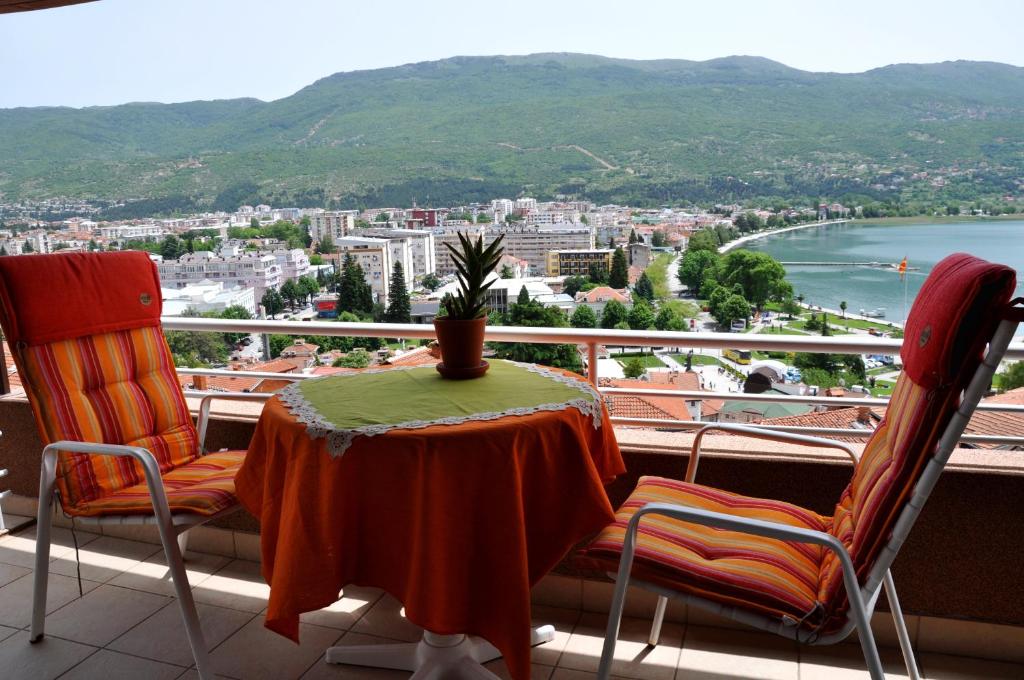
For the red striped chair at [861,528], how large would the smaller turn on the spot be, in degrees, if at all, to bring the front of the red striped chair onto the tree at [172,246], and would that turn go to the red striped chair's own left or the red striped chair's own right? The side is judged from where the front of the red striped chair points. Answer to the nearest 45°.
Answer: approximately 45° to the red striped chair's own right

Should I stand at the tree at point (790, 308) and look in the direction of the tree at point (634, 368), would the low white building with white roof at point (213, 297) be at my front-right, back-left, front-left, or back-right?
front-right

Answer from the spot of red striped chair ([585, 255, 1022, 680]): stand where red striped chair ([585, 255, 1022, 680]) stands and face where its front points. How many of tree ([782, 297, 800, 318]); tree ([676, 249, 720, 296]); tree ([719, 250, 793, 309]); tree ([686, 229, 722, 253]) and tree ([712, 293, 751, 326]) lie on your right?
5

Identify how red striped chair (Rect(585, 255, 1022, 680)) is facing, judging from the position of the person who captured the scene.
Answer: facing to the left of the viewer

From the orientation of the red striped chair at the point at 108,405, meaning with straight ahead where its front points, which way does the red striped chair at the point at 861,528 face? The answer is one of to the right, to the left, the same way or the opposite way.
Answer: the opposite way

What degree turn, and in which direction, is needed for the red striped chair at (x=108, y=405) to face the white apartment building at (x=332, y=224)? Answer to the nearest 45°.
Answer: approximately 135° to its left

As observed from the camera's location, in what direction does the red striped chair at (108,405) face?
facing the viewer and to the right of the viewer

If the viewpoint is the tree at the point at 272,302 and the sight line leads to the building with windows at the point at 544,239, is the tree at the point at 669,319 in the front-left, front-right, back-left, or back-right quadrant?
front-right

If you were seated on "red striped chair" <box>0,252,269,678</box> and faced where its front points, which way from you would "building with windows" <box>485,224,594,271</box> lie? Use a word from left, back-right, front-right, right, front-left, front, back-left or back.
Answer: left

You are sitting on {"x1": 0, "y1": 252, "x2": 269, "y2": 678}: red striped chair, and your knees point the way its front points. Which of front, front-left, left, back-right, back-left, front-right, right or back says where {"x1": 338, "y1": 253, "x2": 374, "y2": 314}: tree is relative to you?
left

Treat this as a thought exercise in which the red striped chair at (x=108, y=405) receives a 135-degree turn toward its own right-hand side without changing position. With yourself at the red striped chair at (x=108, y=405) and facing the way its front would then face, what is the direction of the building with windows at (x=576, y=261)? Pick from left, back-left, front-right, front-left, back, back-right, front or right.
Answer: back-right

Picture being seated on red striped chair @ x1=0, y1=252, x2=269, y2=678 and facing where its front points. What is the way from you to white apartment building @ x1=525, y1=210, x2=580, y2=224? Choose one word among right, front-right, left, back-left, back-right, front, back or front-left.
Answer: left

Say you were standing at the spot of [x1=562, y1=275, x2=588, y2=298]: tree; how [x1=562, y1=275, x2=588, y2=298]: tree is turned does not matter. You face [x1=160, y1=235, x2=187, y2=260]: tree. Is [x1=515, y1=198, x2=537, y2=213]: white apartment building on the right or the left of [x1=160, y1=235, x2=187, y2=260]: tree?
right

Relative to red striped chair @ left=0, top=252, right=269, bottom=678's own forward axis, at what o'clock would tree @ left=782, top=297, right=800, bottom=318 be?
The tree is roughly at 10 o'clock from the red striped chair.

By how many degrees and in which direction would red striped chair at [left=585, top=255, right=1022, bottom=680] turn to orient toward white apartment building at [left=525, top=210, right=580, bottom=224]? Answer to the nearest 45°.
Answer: approximately 45° to its right

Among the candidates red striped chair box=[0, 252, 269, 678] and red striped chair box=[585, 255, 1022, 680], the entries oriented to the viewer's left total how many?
1

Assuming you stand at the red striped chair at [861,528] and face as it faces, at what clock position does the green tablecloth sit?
The green tablecloth is roughly at 12 o'clock from the red striped chair.
